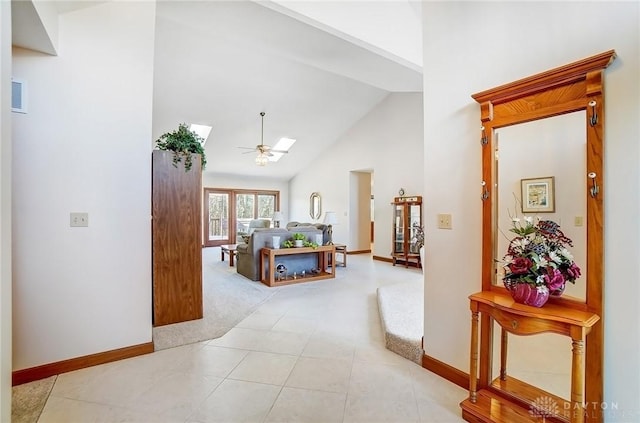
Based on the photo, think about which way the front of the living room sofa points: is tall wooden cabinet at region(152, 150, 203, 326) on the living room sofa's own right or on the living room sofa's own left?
on the living room sofa's own left

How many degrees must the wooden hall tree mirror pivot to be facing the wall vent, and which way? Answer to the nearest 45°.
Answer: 0° — it already faces it

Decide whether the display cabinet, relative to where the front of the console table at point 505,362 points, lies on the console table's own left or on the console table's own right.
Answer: on the console table's own right

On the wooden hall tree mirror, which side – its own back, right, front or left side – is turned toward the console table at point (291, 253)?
right

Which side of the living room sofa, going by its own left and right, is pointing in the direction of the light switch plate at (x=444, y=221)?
back

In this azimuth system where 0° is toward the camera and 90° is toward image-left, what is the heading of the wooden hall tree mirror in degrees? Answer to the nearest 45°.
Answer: approximately 45°

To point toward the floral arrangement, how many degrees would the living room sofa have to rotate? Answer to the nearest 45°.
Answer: approximately 180°

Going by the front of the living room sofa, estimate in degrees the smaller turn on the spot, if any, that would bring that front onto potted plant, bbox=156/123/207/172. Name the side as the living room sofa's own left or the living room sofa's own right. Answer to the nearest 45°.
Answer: approximately 135° to the living room sofa's own left

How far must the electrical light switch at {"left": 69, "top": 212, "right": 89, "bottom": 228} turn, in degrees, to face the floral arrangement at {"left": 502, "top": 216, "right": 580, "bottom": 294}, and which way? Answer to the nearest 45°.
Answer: approximately 45° to its left

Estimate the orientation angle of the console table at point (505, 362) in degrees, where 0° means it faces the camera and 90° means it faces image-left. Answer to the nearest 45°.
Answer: approximately 45°

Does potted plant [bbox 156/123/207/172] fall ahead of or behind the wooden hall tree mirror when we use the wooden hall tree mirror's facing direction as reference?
ahead
